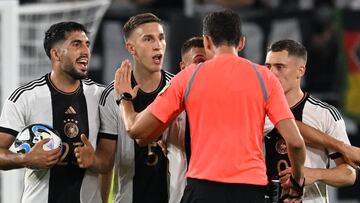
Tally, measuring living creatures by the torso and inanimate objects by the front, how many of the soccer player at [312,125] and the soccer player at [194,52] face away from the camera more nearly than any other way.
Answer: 0

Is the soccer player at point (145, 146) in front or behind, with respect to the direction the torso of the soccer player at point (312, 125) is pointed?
in front

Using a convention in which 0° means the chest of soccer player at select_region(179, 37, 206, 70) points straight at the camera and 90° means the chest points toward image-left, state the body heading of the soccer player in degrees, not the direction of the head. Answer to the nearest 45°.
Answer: approximately 315°

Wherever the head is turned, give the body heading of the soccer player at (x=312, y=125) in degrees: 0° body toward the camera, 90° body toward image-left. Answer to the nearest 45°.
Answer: approximately 45°

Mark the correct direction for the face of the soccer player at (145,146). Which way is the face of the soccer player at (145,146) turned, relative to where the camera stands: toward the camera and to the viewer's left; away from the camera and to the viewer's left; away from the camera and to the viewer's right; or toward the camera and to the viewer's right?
toward the camera and to the viewer's right
